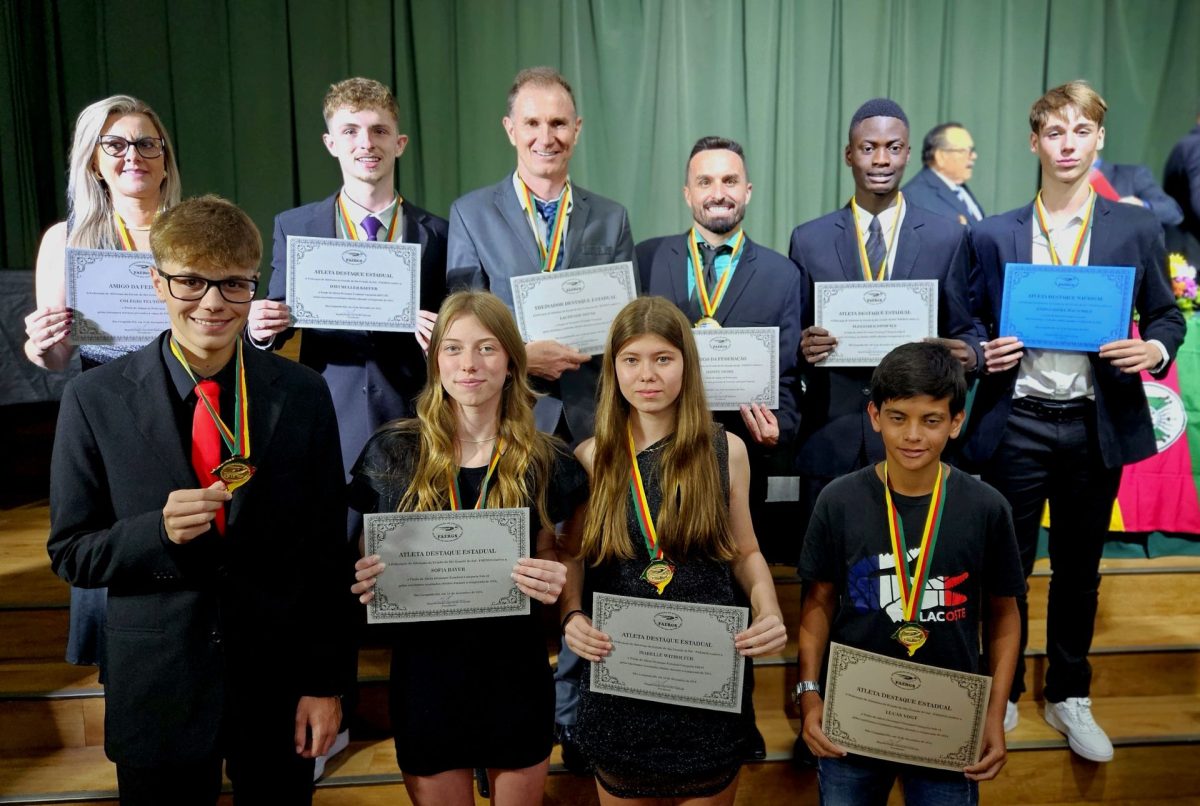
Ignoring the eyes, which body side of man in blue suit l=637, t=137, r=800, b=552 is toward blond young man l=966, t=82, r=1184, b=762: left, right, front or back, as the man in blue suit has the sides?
left

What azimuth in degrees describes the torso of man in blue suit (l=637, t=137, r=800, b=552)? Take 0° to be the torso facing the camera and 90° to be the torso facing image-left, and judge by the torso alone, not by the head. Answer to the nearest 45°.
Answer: approximately 0°

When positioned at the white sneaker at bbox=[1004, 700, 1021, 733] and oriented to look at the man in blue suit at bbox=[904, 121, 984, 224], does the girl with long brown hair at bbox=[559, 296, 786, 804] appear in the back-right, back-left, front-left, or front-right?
back-left

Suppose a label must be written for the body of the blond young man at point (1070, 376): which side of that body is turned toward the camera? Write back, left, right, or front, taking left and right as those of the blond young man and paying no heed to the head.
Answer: front

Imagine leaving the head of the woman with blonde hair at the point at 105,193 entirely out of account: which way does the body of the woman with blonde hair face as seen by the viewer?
toward the camera

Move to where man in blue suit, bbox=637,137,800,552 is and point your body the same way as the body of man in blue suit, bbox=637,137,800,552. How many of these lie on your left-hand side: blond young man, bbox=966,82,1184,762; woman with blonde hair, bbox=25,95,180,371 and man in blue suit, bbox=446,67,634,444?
1

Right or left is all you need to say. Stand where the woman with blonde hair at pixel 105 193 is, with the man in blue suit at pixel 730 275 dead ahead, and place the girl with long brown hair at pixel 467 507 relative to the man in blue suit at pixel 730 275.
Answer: right

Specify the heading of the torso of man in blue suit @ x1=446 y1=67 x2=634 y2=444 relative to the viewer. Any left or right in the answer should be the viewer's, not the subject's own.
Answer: facing the viewer

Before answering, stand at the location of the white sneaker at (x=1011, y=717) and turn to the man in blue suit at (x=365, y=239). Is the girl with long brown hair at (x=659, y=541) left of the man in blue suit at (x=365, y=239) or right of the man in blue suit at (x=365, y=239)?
left
